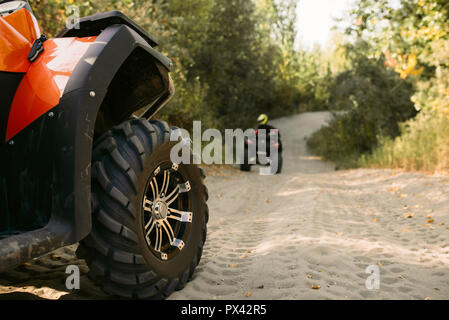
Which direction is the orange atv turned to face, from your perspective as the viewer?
facing away from the viewer and to the right of the viewer

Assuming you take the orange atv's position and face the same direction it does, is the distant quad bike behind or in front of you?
in front
